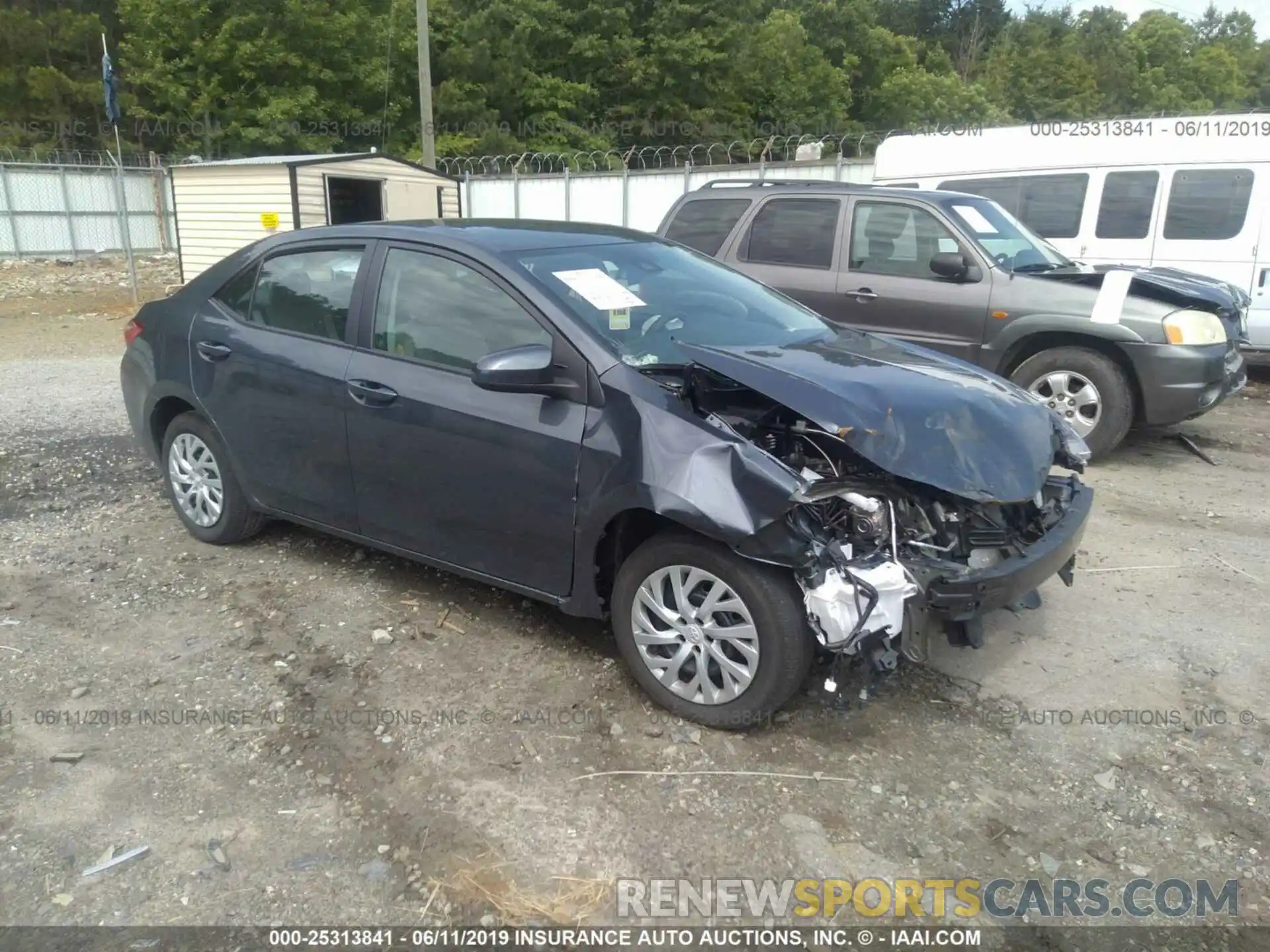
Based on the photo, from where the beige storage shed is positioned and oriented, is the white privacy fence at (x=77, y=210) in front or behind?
behind

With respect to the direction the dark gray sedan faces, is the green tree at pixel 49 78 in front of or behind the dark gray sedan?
behind

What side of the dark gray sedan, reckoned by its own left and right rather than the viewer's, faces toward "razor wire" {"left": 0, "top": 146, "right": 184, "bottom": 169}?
back

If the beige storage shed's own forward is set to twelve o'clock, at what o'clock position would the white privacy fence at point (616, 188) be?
The white privacy fence is roughly at 10 o'clock from the beige storage shed.

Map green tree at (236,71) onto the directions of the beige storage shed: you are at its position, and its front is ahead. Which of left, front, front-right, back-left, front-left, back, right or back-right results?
back-left

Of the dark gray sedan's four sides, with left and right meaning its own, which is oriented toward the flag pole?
back

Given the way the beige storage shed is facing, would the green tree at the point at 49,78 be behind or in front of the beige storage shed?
behind

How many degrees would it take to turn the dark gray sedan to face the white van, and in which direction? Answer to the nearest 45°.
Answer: approximately 90° to its left

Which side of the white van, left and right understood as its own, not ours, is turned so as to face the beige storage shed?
back

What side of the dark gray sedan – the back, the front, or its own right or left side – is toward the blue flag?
back

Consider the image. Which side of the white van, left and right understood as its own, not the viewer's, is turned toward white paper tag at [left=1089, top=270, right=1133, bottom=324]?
right

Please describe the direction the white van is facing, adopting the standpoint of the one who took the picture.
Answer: facing to the right of the viewer
